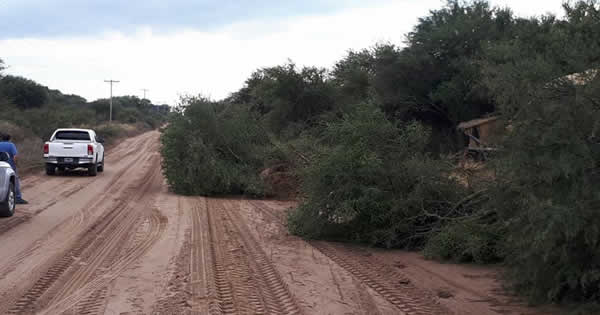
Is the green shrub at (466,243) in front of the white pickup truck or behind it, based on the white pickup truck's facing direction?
behind

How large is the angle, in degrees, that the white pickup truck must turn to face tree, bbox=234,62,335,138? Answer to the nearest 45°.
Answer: approximately 45° to its right

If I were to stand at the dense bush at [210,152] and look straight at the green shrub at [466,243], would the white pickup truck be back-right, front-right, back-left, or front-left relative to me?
back-right

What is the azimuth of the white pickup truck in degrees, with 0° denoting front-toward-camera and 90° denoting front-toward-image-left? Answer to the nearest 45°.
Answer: approximately 180°

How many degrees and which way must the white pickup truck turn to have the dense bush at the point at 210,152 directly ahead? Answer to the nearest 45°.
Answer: approximately 135° to its right
